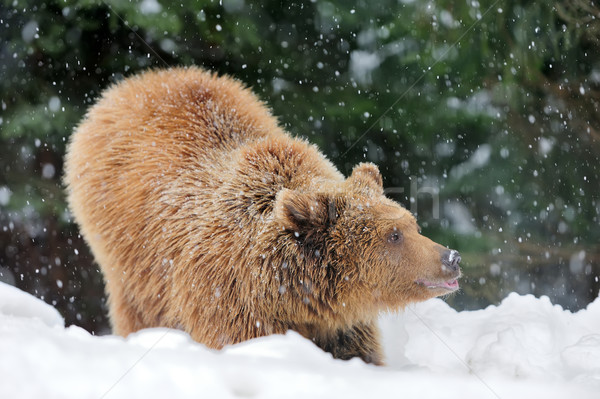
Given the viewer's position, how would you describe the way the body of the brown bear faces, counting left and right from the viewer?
facing the viewer and to the right of the viewer
